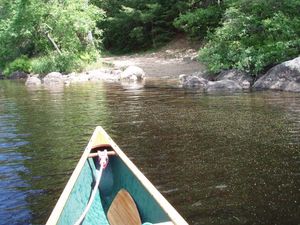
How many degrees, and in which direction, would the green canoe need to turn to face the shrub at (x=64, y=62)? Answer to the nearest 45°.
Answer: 0° — it already faces it

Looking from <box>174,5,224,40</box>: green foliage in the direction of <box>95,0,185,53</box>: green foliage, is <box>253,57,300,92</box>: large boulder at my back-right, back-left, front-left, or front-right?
back-left

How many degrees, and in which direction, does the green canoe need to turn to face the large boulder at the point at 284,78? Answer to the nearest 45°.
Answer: approximately 45° to its right

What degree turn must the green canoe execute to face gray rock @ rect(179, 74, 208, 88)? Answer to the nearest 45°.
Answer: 0° — it already faces it

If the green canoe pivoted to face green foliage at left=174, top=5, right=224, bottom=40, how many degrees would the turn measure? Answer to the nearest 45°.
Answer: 0° — it already faces it

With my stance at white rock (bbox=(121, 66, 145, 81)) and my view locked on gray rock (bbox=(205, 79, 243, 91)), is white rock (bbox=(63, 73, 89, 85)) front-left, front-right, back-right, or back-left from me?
back-right

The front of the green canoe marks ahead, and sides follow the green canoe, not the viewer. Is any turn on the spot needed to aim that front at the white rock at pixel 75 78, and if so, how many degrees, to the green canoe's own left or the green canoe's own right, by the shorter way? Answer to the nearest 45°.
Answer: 0° — it already faces it

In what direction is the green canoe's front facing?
away from the camera

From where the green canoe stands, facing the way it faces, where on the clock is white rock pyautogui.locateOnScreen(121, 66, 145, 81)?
The white rock is roughly at 12 o'clock from the green canoe.
